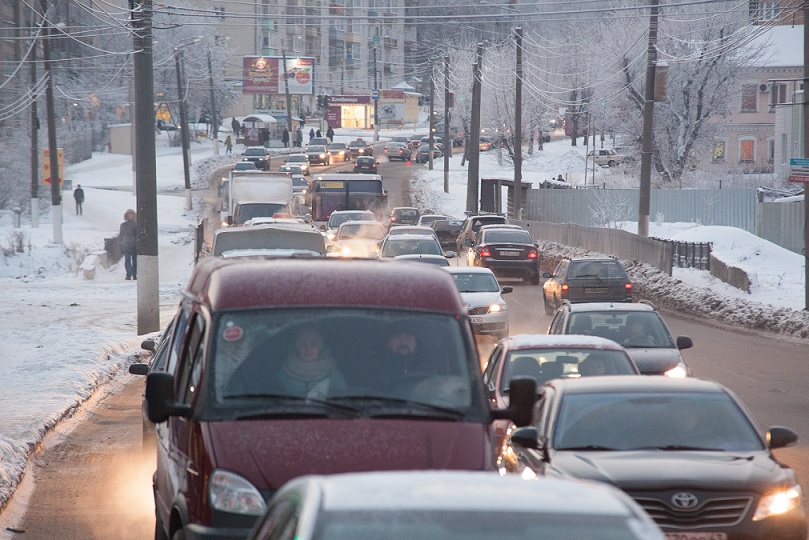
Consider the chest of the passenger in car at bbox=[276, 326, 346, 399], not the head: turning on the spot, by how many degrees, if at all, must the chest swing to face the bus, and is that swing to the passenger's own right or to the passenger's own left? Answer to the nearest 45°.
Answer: approximately 180°

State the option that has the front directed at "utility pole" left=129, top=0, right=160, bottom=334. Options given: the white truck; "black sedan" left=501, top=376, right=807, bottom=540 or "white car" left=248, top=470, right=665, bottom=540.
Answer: the white truck

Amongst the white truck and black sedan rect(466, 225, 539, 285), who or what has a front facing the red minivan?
the white truck

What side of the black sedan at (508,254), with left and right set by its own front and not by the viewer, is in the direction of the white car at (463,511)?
back

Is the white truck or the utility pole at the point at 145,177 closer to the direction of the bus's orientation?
the utility pole

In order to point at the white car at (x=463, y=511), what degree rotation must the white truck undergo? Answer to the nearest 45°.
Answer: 0° — it already faces it

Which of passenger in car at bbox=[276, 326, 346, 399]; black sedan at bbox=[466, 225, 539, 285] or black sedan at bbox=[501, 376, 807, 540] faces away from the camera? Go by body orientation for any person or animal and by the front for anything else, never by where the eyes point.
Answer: black sedan at bbox=[466, 225, 539, 285]

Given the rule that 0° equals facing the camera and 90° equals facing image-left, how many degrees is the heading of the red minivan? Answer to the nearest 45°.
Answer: approximately 0°

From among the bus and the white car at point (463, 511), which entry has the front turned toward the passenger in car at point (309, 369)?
the bus

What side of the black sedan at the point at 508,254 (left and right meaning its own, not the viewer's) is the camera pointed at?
back

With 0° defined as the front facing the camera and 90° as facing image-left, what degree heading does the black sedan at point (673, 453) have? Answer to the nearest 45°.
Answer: approximately 0°
